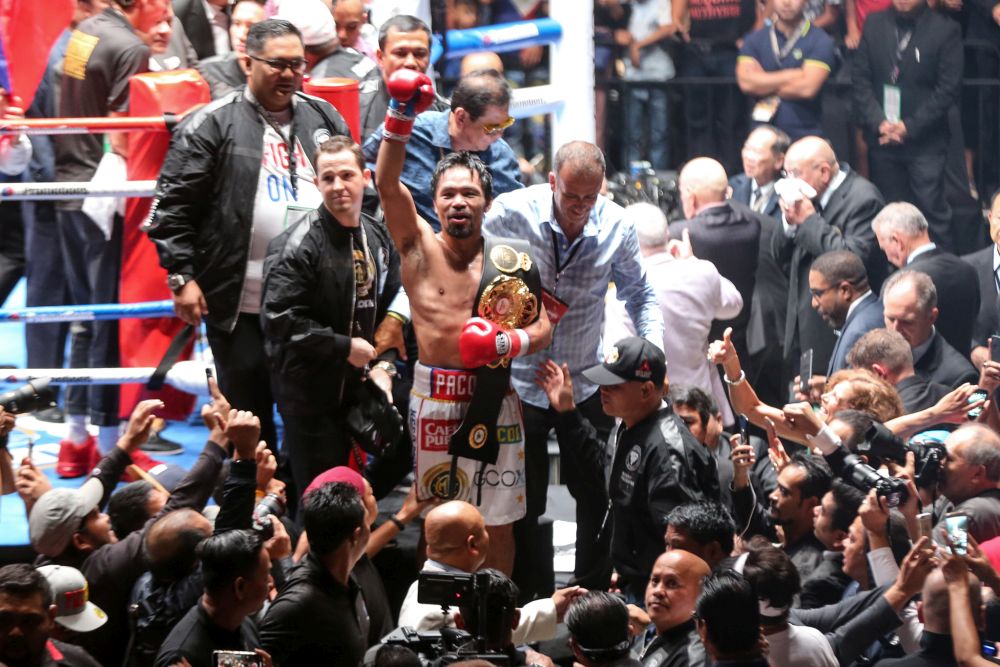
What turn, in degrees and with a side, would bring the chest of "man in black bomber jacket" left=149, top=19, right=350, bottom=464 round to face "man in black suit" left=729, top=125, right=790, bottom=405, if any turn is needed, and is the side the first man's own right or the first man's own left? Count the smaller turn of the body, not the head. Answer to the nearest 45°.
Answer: approximately 90° to the first man's own left

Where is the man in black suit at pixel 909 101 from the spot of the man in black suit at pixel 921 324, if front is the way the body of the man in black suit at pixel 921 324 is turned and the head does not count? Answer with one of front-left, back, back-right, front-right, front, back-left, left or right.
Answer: back-right

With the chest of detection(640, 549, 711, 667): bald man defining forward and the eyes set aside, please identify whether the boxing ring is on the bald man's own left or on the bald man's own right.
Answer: on the bald man's own right

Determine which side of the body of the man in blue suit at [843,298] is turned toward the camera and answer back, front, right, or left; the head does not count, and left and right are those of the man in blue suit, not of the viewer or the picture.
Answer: left

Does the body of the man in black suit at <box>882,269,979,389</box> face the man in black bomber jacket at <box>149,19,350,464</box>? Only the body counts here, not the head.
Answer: yes

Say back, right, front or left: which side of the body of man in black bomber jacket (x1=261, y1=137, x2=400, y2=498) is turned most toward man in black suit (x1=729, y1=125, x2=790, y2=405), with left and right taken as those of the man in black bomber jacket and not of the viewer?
left

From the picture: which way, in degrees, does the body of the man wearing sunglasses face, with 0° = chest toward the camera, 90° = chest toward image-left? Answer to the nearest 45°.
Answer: approximately 315°

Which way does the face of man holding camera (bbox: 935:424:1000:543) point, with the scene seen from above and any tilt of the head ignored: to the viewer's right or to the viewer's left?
to the viewer's left

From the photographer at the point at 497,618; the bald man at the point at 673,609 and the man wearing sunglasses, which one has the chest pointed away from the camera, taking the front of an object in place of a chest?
the photographer

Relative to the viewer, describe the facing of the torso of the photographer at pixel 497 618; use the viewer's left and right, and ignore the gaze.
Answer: facing away from the viewer

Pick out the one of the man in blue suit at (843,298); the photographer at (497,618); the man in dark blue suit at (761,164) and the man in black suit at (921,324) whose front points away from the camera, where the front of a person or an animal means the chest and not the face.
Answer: the photographer

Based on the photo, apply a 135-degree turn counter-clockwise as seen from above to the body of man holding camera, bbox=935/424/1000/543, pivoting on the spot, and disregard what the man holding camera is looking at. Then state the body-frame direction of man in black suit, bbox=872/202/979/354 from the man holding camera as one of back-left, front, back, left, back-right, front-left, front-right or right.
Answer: back-left
